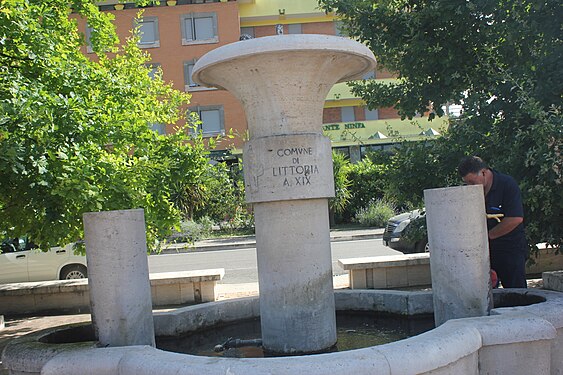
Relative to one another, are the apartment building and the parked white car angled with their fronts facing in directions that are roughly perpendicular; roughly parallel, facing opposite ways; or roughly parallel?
roughly perpendicular

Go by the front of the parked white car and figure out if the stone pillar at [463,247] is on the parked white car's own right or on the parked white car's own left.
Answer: on the parked white car's own left

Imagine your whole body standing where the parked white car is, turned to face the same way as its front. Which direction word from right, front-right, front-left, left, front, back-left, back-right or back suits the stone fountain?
left

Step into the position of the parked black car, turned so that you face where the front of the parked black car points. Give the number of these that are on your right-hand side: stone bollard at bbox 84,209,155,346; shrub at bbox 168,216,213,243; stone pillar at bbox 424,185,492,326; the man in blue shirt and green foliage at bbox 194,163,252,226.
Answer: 2

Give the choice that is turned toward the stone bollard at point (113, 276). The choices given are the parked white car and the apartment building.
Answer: the apartment building

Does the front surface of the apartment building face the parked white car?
yes

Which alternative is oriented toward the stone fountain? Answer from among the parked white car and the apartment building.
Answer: the apartment building

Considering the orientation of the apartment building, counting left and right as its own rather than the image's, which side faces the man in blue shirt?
front

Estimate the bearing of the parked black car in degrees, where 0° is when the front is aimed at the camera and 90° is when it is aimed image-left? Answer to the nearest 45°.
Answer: approximately 45°

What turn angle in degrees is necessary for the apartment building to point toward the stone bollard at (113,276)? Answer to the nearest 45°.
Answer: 0° — it already faces it

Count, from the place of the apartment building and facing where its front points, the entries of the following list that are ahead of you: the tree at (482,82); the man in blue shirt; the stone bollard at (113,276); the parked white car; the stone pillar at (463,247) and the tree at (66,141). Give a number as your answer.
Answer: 6

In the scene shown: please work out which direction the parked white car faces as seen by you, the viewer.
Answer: facing to the left of the viewer
